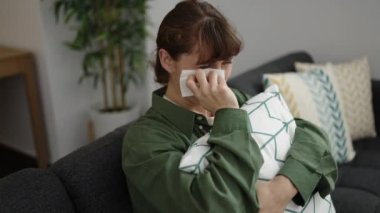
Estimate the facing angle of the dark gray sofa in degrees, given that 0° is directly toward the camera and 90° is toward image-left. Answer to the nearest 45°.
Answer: approximately 315°

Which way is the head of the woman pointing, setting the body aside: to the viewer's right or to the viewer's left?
to the viewer's right

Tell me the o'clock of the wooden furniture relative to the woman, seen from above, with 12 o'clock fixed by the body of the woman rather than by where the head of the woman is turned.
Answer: The wooden furniture is roughly at 6 o'clock from the woman.

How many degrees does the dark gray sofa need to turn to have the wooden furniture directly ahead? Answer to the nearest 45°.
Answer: approximately 180°

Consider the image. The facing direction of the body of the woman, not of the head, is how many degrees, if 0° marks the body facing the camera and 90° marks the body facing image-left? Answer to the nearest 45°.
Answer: approximately 315°
